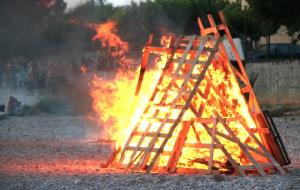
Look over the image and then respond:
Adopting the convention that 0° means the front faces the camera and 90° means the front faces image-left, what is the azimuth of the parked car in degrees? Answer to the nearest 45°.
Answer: approximately 90°

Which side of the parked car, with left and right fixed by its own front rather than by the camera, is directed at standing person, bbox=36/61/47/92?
front

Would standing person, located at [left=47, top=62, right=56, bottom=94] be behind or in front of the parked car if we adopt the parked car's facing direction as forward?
in front

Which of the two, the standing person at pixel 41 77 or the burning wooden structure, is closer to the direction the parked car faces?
the standing person
